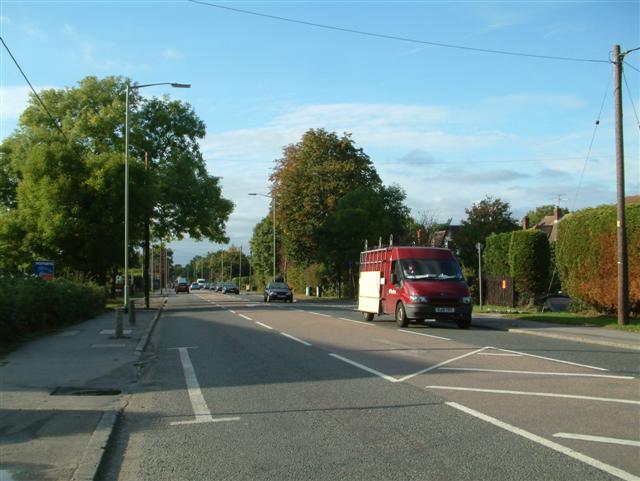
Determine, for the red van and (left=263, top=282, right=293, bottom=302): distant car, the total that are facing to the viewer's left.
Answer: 0

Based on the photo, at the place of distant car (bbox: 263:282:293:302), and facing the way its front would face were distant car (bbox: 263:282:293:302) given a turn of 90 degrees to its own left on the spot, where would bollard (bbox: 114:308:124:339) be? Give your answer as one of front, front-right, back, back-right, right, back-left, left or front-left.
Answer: back-right

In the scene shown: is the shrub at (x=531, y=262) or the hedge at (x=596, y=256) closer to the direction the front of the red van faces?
the hedge

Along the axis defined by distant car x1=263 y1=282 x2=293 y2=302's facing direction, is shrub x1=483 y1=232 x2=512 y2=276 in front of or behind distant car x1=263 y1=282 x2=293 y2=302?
in front

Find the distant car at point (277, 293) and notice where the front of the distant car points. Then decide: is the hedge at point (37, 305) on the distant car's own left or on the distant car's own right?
on the distant car's own right

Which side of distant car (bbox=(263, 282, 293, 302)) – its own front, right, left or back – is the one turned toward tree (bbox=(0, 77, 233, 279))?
right

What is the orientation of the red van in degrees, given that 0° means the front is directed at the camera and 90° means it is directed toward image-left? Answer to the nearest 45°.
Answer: approximately 315°

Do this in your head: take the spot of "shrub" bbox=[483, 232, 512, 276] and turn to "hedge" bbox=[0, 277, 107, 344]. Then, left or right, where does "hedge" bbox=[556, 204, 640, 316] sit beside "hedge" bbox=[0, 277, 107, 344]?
left

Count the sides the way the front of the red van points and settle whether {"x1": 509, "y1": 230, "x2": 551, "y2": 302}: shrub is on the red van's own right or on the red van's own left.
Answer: on the red van's own left

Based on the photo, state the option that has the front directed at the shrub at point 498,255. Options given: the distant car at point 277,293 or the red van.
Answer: the distant car

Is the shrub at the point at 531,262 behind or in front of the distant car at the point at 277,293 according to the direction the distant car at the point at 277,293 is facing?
in front
